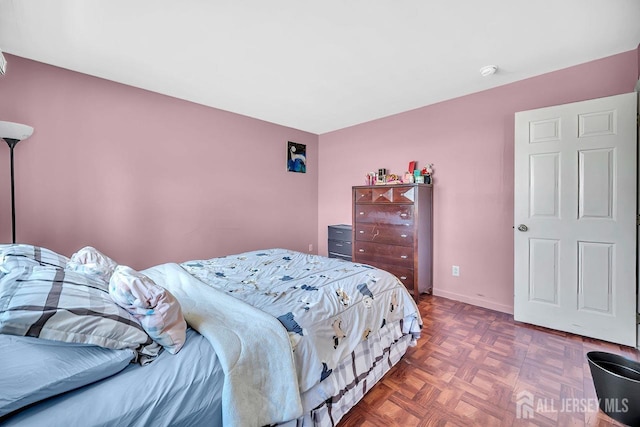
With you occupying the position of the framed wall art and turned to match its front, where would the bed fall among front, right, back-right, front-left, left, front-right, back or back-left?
front-right

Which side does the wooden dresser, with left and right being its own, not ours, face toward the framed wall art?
right

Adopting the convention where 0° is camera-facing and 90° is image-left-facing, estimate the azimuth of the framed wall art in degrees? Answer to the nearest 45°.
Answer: approximately 315°

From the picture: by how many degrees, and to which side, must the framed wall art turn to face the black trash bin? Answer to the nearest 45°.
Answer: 0° — it already faces it

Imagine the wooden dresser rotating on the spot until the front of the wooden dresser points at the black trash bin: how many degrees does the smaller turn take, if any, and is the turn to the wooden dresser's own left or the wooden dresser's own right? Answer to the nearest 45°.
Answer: approximately 90° to the wooden dresser's own left

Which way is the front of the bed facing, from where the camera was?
facing away from the viewer and to the right of the viewer

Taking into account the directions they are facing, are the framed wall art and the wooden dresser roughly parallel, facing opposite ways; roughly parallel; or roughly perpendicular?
roughly perpendicular

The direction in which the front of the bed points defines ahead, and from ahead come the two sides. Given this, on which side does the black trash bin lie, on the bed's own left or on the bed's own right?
on the bed's own right
